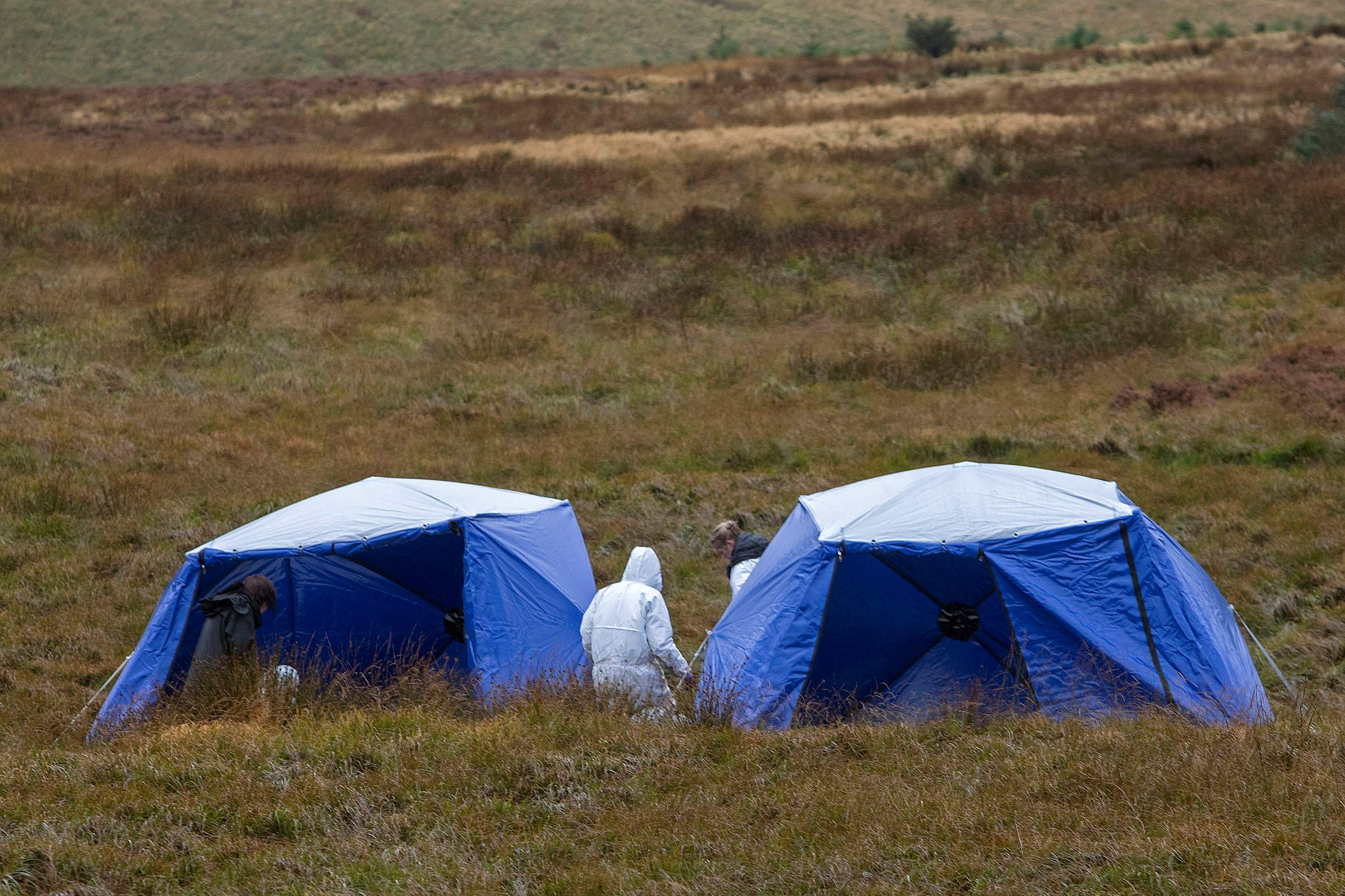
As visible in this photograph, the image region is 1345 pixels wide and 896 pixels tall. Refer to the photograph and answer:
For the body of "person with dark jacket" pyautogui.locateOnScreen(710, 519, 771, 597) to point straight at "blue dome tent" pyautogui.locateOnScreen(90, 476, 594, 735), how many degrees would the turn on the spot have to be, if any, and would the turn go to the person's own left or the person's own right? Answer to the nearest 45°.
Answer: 0° — they already face it

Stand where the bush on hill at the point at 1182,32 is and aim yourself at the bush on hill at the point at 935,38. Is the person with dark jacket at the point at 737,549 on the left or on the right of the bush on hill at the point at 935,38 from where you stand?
left

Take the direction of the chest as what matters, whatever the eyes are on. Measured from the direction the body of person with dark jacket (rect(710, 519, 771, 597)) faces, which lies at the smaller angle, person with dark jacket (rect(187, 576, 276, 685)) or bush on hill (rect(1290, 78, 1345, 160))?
the person with dark jacket

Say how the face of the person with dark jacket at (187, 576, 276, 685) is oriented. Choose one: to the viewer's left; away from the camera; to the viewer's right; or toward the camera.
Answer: to the viewer's right

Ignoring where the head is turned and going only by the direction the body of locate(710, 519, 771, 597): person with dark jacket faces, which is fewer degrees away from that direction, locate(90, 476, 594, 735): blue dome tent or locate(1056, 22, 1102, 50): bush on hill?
the blue dome tent

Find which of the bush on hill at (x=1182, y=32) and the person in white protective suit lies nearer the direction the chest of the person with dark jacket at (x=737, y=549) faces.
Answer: the person in white protective suit
